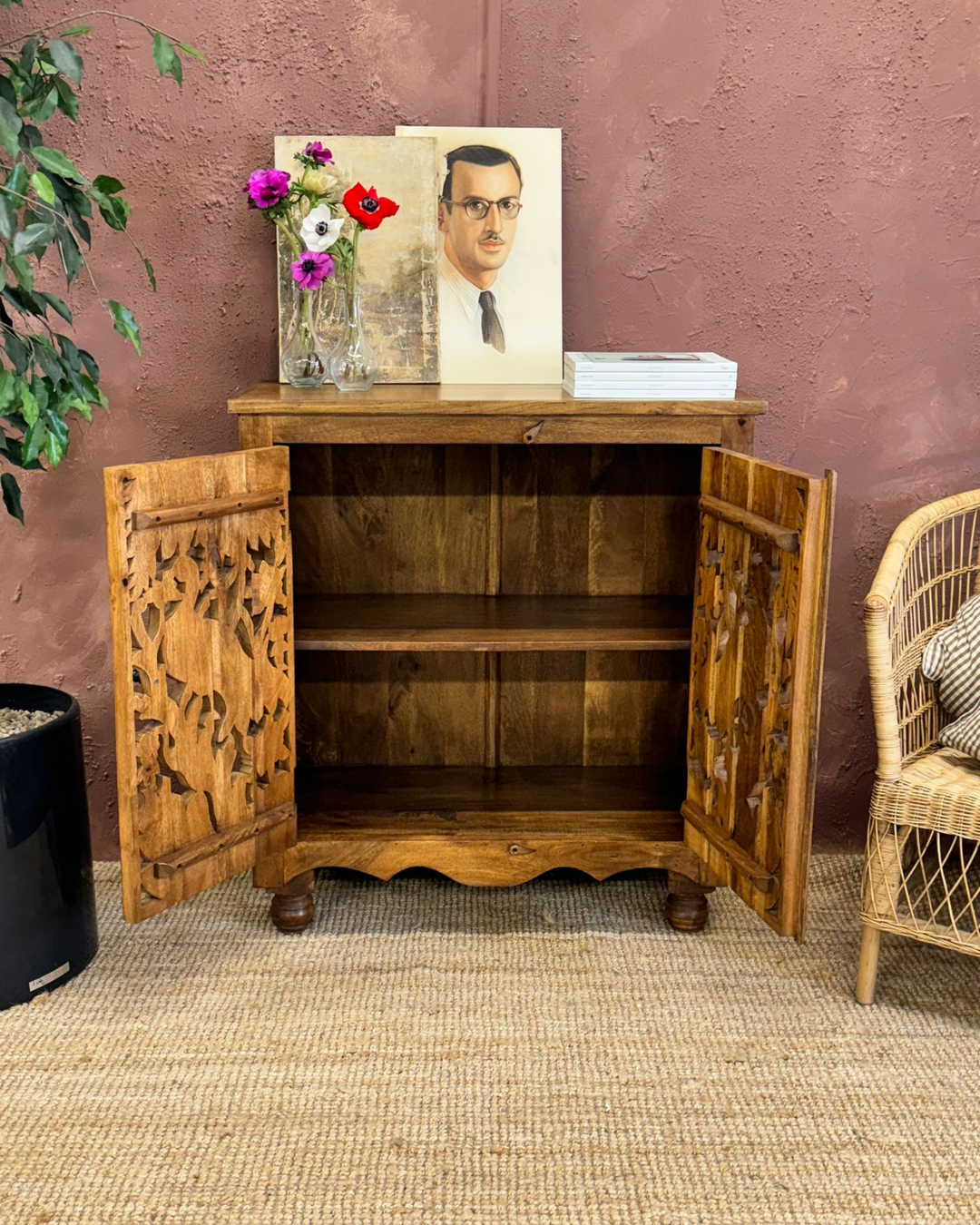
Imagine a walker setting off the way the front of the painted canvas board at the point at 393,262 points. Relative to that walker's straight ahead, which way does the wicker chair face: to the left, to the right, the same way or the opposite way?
to the right

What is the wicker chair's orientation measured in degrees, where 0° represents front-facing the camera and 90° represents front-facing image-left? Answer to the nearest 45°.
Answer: approximately 45°

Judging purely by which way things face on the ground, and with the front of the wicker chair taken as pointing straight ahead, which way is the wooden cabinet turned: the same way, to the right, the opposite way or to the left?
to the left

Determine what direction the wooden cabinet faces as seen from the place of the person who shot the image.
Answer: facing the viewer

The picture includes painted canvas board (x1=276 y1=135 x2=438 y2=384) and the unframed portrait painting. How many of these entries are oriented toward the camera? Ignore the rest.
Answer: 2

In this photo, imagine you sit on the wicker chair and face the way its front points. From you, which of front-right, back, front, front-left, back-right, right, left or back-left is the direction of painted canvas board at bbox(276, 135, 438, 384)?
front-right

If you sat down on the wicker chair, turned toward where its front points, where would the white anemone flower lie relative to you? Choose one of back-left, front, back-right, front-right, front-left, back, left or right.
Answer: front-right

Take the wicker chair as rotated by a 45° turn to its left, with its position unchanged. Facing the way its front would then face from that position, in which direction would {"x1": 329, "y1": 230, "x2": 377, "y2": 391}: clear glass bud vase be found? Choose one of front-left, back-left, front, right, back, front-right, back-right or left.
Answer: right

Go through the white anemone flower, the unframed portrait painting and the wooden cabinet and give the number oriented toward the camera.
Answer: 3

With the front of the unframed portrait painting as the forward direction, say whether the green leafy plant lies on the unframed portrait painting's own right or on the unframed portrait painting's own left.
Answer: on the unframed portrait painting's own right

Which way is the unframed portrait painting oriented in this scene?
toward the camera

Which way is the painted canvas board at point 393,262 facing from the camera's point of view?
toward the camera

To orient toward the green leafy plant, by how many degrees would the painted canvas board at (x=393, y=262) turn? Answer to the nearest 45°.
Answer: approximately 45° to its right
